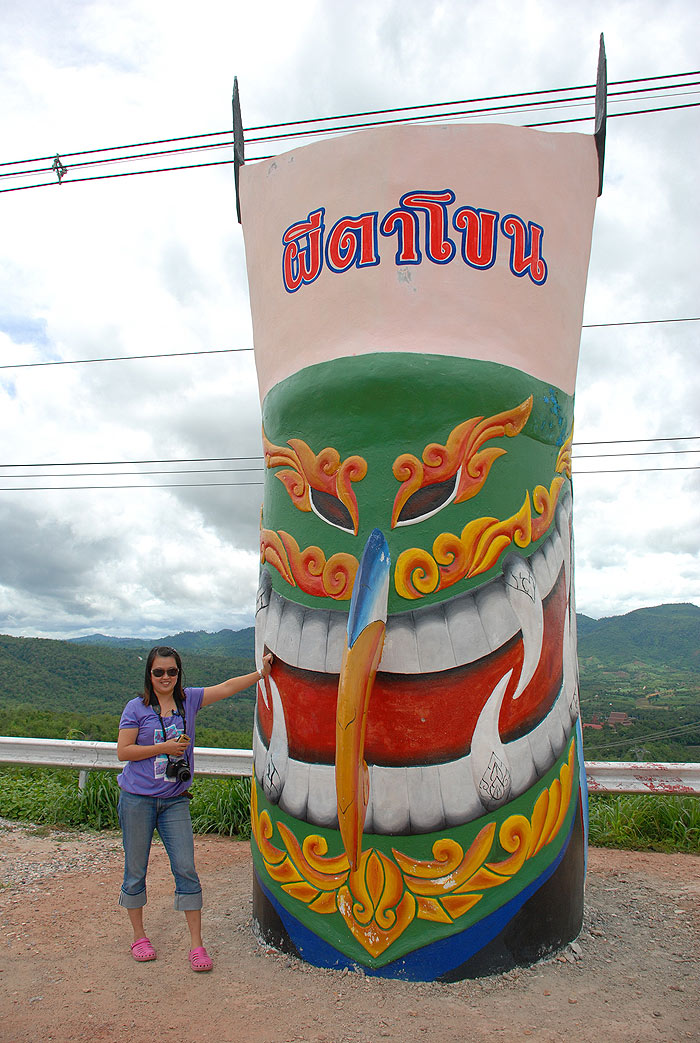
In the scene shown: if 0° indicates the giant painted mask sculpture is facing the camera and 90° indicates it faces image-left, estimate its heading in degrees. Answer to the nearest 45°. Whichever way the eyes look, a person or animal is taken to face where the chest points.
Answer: approximately 0°

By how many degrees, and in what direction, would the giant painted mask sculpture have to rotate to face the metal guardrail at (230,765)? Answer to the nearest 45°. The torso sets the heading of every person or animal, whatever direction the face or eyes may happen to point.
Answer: approximately 135° to its right

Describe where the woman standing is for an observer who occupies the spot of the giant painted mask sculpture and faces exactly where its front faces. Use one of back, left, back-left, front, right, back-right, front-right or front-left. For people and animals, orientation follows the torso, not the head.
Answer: right

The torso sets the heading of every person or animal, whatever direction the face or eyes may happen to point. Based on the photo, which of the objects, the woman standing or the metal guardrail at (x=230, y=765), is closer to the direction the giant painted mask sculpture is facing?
the woman standing
